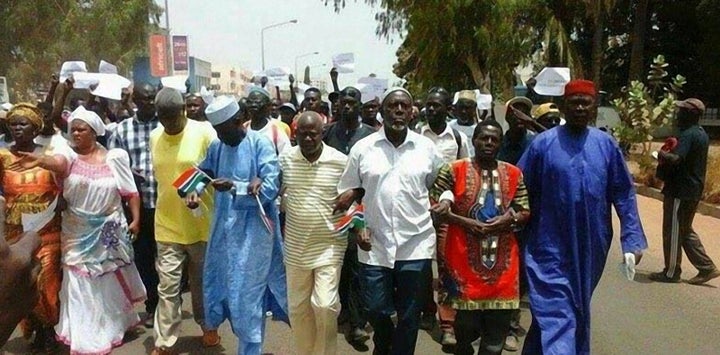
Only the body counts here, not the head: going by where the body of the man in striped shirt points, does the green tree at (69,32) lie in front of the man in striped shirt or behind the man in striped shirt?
behind

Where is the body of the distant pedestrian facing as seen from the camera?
to the viewer's left

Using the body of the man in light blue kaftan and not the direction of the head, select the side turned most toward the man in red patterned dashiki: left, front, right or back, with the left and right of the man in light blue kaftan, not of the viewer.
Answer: left
